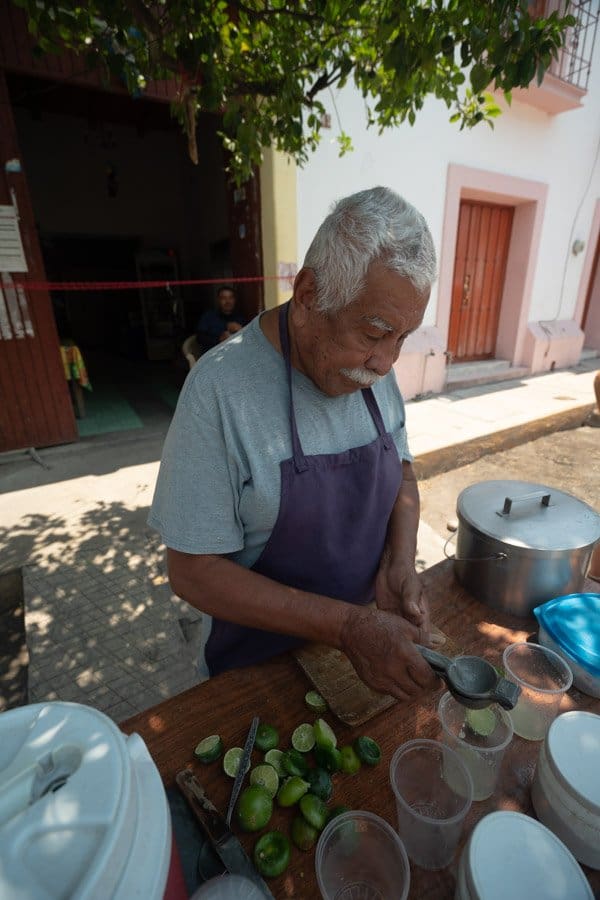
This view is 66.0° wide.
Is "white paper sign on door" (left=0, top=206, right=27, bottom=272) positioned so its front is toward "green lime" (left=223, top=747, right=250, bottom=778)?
yes

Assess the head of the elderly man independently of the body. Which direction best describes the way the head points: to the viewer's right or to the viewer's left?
to the viewer's right

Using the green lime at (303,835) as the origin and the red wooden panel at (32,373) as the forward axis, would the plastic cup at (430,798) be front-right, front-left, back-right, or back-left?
back-right

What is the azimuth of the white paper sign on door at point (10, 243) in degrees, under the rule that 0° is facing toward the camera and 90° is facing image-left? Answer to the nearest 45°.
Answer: approximately 0°
